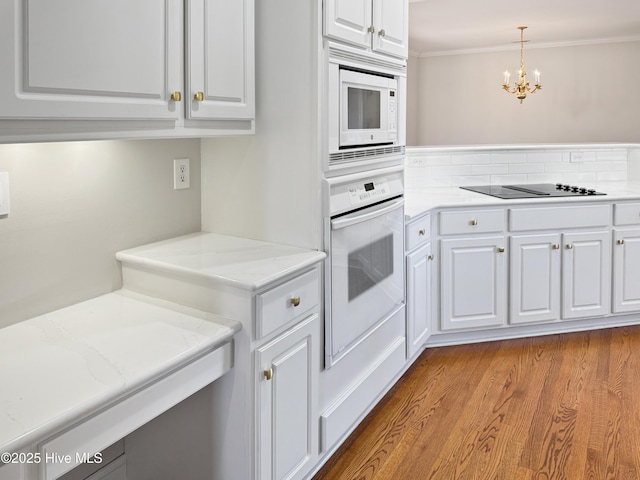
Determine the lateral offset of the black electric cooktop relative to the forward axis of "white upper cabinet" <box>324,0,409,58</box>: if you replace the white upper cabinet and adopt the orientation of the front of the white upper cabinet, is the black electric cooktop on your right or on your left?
on your left

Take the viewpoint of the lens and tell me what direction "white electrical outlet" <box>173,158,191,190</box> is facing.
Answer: facing the viewer and to the right of the viewer

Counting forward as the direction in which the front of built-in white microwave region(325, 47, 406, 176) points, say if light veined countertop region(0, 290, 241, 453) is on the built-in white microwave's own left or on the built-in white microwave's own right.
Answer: on the built-in white microwave's own right

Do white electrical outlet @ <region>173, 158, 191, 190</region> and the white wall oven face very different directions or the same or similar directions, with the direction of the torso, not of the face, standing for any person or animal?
same or similar directions

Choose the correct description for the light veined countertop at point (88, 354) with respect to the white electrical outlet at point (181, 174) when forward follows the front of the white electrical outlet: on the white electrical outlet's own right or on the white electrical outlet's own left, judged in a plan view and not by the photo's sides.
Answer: on the white electrical outlet's own right
